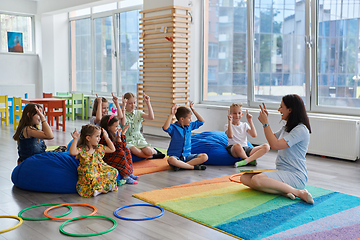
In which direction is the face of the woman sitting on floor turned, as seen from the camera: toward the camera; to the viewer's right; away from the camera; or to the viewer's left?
to the viewer's left

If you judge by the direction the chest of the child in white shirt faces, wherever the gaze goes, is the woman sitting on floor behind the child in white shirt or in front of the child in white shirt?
in front

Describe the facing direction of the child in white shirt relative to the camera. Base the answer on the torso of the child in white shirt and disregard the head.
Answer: toward the camera

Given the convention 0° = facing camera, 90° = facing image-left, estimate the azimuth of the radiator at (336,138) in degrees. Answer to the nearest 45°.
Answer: approximately 45°

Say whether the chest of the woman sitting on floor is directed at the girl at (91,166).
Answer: yes

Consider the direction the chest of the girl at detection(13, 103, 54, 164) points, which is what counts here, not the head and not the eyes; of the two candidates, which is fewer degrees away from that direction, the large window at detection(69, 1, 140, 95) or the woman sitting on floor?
the woman sitting on floor

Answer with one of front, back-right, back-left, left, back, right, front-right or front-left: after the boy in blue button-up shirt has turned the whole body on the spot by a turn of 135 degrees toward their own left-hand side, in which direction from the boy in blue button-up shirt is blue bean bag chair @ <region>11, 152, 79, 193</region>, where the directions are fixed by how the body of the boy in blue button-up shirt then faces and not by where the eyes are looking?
back-left

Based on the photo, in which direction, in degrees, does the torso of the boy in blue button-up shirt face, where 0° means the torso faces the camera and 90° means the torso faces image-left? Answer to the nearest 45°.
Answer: approximately 315°

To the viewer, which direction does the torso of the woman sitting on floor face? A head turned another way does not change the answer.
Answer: to the viewer's left

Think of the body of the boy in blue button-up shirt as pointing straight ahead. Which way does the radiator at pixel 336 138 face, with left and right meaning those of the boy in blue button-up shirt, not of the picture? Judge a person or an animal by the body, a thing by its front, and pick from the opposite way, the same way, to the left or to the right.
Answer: to the right
